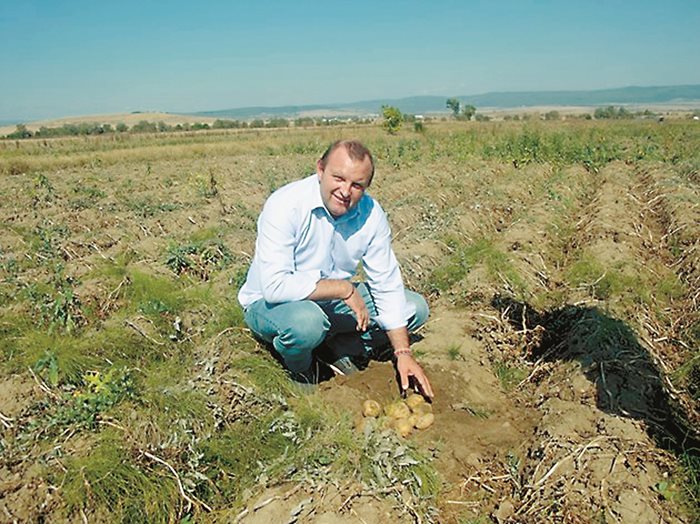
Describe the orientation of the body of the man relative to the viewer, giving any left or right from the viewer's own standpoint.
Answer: facing the viewer and to the right of the viewer

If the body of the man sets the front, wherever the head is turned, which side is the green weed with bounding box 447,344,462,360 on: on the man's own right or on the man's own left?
on the man's own left

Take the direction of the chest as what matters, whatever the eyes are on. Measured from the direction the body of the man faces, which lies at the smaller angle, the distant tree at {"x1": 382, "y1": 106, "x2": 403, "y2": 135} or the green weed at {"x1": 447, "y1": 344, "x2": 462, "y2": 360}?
the green weed
